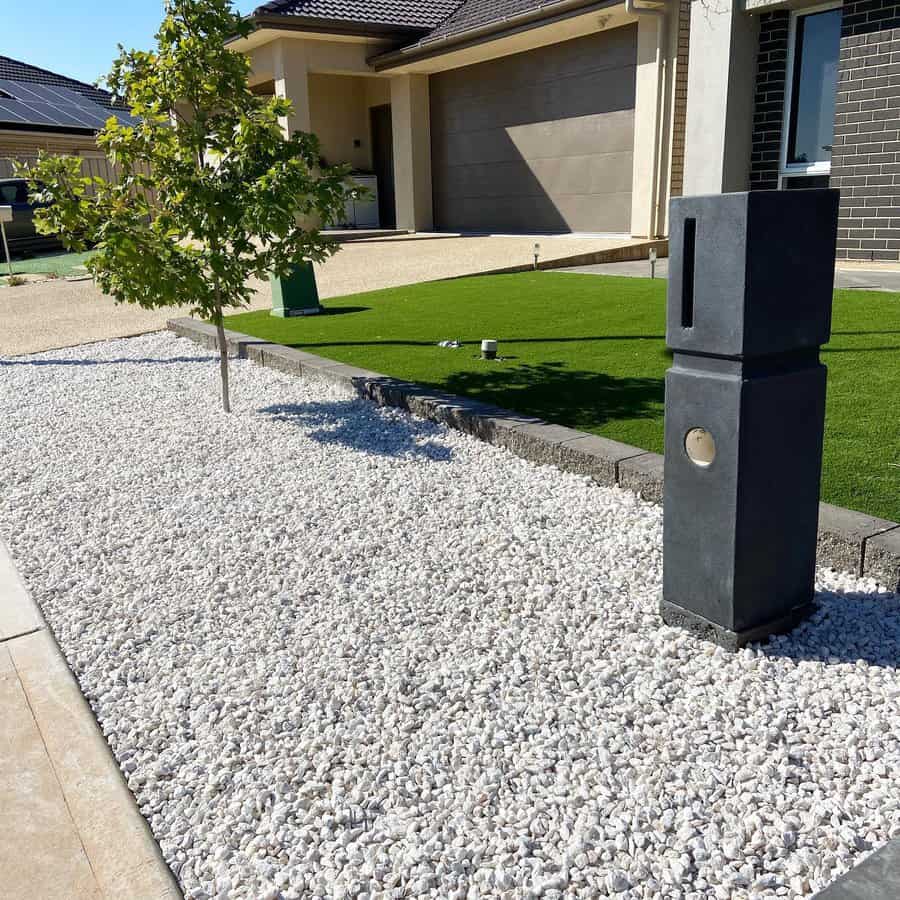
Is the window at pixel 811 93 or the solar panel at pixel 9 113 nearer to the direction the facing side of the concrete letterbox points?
the solar panel

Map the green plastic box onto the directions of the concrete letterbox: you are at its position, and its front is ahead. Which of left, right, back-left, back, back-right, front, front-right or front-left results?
right

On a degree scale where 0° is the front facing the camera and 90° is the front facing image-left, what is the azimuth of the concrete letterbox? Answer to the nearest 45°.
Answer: approximately 45°

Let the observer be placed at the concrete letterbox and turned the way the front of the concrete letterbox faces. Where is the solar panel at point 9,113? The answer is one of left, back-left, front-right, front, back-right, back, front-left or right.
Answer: right

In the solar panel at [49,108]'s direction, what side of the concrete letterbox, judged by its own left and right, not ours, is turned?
right

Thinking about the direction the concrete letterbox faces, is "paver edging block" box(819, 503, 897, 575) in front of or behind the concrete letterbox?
behind

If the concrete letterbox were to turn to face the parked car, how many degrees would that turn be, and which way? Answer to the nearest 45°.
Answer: approximately 90° to its right

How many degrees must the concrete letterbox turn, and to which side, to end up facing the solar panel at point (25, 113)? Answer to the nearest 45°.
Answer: approximately 90° to its right

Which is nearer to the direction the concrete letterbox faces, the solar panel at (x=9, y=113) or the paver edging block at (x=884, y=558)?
the solar panel

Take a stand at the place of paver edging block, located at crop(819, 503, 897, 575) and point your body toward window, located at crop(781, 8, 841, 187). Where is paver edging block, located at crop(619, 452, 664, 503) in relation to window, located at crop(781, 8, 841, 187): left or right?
left
